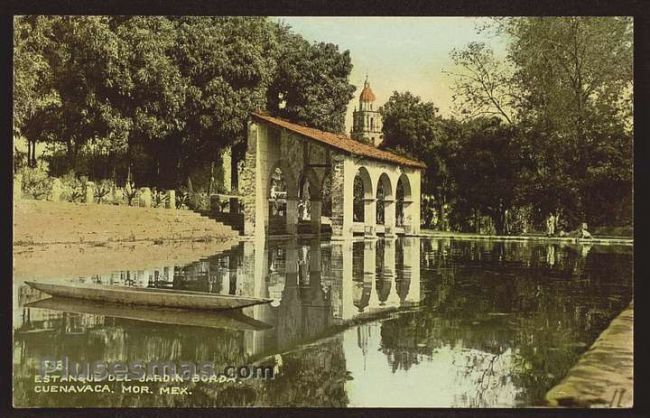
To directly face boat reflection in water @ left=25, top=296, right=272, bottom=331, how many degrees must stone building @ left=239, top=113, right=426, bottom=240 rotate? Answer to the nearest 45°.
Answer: approximately 90° to its right

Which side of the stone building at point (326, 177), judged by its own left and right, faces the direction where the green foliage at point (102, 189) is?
right

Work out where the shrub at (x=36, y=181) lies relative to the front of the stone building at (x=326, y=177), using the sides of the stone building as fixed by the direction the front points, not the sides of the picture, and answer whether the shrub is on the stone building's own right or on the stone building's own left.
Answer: on the stone building's own right

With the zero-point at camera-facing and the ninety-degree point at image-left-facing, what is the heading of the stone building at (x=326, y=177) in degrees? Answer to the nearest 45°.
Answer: approximately 315°

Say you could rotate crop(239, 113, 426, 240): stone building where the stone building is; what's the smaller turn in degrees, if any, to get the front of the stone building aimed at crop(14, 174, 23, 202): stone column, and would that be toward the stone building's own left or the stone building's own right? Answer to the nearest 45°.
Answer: approximately 90° to the stone building's own right

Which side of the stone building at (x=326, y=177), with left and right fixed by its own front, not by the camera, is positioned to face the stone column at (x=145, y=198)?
right

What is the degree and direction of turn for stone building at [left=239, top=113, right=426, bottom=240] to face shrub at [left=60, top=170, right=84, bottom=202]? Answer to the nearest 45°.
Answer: approximately 135° to its right

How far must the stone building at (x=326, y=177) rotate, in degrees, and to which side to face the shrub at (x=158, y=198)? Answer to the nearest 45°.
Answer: approximately 135° to its right

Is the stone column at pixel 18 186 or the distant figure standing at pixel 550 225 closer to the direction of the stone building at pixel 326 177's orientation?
the distant figure standing

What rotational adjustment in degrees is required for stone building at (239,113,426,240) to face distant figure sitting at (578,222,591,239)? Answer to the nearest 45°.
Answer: approximately 45° to its left

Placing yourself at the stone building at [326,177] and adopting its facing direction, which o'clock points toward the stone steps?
The stone steps is roughly at 4 o'clock from the stone building.
